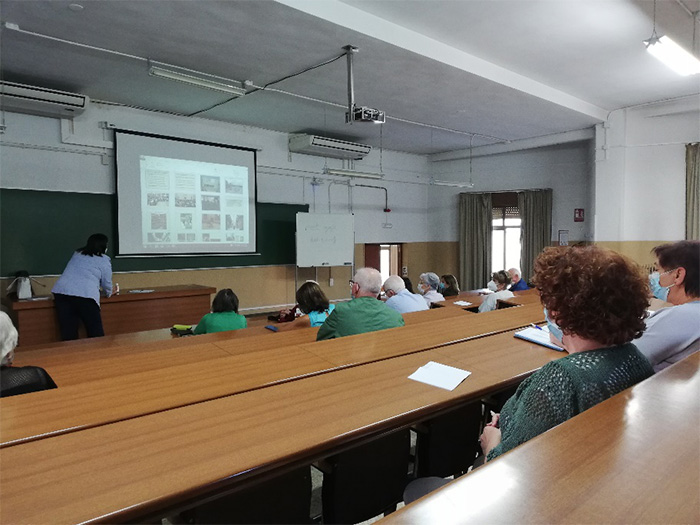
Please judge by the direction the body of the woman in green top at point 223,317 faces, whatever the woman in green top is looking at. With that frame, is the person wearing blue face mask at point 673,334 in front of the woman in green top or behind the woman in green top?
behind

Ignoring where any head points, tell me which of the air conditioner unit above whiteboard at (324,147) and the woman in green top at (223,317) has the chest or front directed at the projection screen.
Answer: the woman in green top

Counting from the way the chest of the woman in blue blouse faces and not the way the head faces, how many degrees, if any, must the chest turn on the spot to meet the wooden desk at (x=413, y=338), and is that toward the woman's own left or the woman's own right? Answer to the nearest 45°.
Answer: approximately 135° to the woman's own right

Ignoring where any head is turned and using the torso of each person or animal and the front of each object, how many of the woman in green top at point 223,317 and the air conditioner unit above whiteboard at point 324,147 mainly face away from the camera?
1

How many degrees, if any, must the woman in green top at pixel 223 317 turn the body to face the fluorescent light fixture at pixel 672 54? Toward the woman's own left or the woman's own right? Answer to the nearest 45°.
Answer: approximately 90° to the woman's own right

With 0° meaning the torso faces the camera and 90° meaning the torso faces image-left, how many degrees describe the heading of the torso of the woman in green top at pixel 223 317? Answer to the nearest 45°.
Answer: approximately 180°

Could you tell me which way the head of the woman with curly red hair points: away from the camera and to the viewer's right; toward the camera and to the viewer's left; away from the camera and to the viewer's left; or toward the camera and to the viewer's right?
away from the camera and to the viewer's left

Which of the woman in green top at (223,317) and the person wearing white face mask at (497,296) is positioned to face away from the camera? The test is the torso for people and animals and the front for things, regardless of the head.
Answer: the woman in green top

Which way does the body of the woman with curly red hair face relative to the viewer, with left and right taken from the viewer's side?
facing away from the viewer and to the left of the viewer

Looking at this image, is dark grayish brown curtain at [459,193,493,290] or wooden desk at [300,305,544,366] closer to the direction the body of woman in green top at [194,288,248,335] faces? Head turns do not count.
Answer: the dark grayish brown curtain

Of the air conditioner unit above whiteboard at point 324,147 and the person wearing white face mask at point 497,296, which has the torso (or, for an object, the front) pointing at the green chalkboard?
the person wearing white face mask
